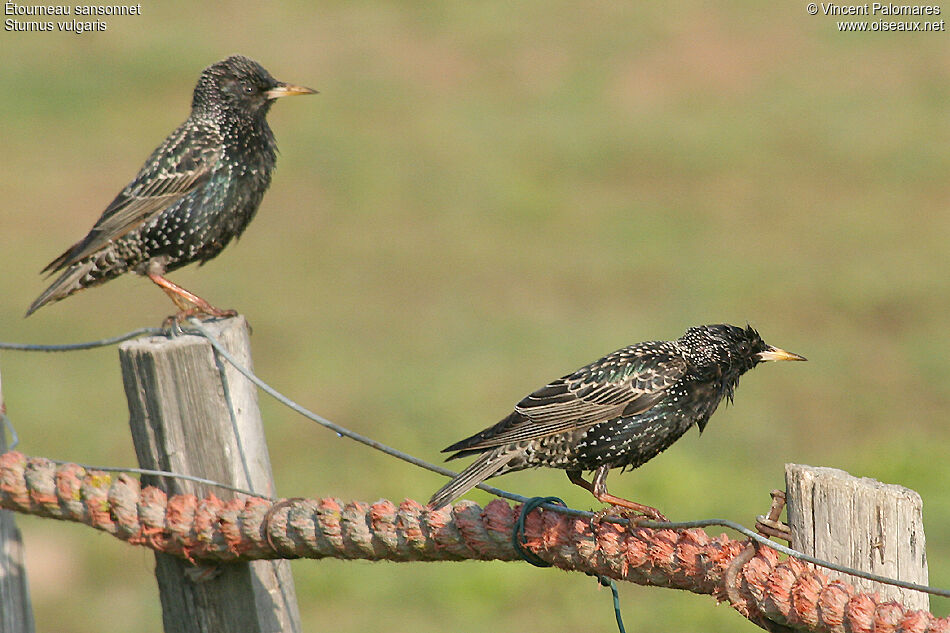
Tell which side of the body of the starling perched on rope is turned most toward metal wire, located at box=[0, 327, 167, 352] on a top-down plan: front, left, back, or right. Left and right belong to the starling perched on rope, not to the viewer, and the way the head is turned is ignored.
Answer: back

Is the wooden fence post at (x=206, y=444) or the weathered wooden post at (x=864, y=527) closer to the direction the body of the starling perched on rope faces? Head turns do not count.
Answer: the weathered wooden post

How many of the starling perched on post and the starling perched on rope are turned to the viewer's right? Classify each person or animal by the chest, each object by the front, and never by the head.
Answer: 2

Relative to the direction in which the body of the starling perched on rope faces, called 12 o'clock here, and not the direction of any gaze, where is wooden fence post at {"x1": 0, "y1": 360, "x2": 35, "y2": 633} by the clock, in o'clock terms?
The wooden fence post is roughly at 6 o'clock from the starling perched on rope.

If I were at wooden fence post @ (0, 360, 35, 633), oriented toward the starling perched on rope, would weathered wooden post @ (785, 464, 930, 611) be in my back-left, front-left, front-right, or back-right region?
front-right

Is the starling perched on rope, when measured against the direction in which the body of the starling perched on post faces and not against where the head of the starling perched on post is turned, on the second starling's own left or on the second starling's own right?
on the second starling's own right

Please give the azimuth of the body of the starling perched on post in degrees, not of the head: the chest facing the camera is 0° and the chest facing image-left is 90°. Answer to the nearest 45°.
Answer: approximately 270°

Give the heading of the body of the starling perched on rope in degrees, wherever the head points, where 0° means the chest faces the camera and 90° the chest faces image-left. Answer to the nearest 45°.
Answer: approximately 270°

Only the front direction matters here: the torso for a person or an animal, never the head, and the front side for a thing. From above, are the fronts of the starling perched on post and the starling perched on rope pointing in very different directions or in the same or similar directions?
same or similar directions
